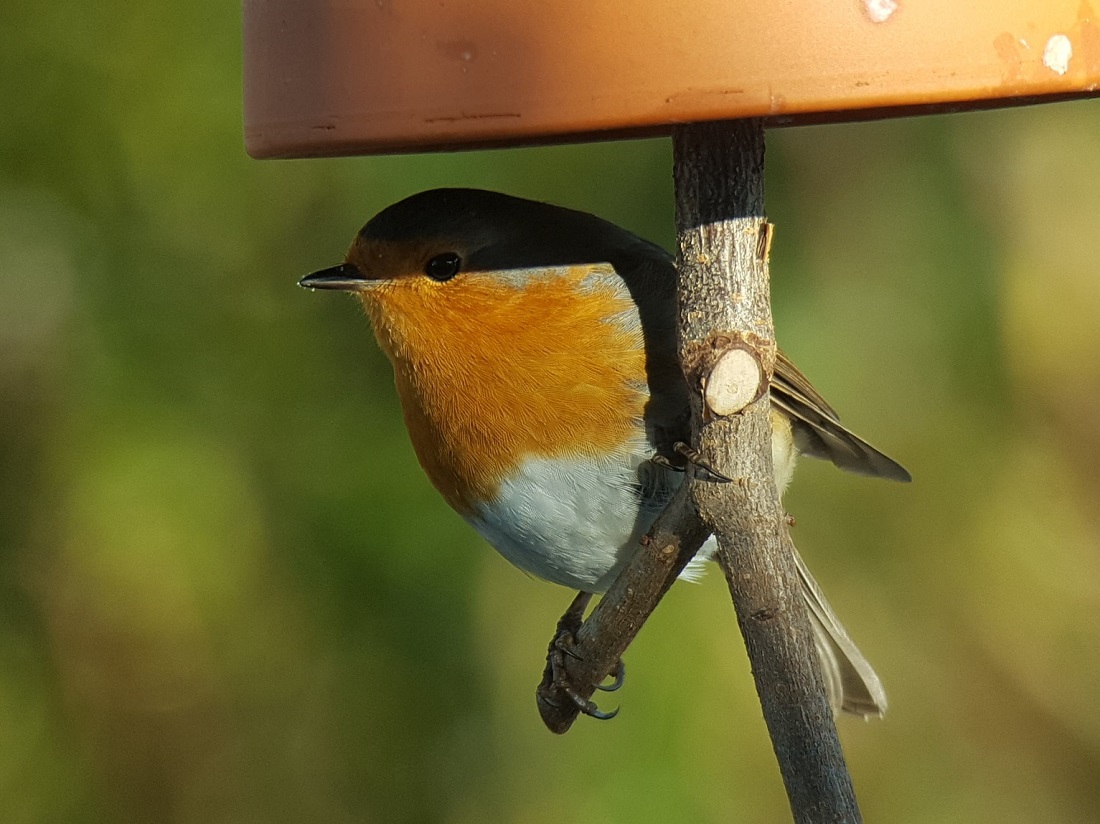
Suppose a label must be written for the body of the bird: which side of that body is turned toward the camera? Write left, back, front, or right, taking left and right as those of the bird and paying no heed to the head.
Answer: left
